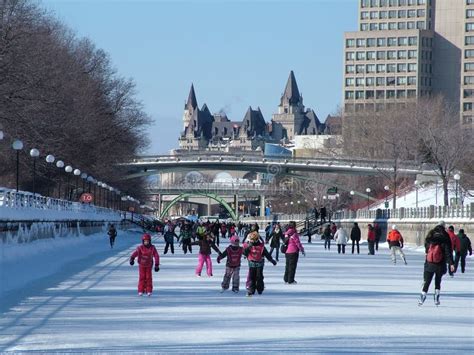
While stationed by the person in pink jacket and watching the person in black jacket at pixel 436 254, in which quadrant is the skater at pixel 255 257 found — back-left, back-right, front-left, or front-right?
front-right

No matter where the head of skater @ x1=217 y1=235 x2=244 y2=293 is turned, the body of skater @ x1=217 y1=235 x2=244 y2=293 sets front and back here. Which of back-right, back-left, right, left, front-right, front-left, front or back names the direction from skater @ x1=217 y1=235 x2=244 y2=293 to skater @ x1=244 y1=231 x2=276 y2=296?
front-left

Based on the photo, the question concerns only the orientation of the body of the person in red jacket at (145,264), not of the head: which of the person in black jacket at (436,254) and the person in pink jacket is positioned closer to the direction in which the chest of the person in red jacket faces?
the person in black jacket

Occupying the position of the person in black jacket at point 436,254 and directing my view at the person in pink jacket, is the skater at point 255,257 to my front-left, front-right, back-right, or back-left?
front-left

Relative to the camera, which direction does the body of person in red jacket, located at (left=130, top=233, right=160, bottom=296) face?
toward the camera

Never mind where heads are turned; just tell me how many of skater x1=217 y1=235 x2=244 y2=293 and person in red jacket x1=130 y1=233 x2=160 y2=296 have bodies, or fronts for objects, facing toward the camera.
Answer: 2

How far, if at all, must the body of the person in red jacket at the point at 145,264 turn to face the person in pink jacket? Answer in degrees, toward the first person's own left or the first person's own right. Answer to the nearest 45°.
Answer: approximately 135° to the first person's own left
